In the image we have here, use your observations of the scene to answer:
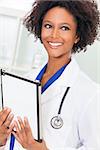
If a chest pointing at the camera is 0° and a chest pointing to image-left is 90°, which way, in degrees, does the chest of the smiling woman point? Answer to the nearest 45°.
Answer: approximately 45°
